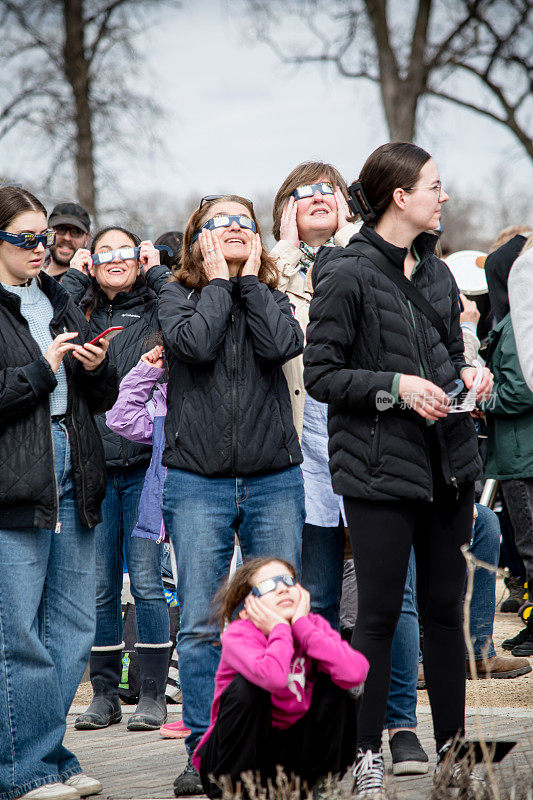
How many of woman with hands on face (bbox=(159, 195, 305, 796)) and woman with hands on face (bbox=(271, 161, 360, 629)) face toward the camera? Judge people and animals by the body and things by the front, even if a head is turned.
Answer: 2

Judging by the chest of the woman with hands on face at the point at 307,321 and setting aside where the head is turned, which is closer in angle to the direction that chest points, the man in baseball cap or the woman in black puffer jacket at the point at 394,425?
the woman in black puffer jacket

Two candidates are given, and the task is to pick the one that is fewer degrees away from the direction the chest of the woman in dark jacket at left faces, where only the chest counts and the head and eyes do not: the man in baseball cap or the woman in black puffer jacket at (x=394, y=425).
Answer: the woman in black puffer jacket

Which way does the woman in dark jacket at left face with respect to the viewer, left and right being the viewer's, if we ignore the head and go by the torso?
facing the viewer and to the right of the viewer

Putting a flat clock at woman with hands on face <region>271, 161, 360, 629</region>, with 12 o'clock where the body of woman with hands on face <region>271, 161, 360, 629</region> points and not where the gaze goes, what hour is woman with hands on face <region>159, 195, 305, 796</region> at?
woman with hands on face <region>159, 195, 305, 796</region> is roughly at 1 o'clock from woman with hands on face <region>271, 161, 360, 629</region>.

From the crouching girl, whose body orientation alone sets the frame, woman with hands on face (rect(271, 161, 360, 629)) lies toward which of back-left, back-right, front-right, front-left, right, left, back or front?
back-left

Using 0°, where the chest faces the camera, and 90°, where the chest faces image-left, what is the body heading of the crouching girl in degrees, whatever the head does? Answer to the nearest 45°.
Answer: approximately 315°

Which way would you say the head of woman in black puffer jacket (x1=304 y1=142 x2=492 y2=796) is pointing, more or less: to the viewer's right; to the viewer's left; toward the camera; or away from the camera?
to the viewer's right

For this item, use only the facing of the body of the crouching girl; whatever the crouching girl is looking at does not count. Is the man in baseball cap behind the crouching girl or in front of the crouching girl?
behind

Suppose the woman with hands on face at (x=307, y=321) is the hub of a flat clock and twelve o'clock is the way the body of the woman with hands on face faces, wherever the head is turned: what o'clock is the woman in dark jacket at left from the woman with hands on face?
The woman in dark jacket at left is roughly at 2 o'clock from the woman with hands on face.
